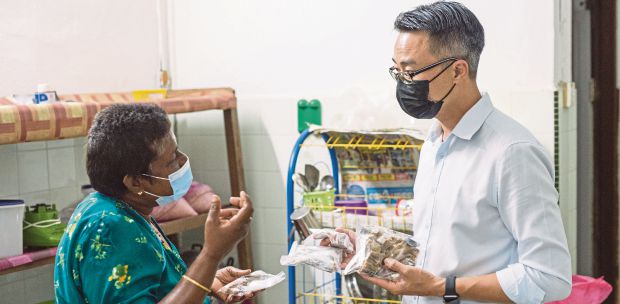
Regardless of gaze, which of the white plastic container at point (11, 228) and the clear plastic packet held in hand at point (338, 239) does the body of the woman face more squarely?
the clear plastic packet held in hand

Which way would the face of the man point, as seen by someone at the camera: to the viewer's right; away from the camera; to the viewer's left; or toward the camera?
to the viewer's left

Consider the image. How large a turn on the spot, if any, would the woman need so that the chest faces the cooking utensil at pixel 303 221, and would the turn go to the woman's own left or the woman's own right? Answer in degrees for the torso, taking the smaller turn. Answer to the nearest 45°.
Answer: approximately 45° to the woman's own left

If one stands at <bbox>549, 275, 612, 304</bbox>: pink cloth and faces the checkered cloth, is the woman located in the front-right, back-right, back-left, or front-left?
front-left

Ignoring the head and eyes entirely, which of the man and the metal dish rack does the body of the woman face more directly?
the man

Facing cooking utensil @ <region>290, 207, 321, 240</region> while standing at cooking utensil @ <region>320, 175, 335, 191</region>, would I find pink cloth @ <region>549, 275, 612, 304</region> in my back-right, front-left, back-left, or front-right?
front-left

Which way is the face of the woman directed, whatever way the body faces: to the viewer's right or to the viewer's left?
to the viewer's right

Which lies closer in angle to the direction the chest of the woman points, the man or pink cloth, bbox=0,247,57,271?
the man

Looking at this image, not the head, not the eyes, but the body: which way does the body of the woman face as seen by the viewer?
to the viewer's right

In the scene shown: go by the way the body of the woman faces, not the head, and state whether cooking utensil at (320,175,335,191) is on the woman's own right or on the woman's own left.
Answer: on the woman's own left

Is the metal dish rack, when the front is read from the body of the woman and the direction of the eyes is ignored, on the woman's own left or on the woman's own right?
on the woman's own left

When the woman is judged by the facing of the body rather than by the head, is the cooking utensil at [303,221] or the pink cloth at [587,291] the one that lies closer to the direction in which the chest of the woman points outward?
the pink cloth

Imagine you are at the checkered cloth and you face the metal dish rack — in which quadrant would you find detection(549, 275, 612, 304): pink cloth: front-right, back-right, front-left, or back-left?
front-right

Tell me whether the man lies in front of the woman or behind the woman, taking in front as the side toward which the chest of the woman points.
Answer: in front

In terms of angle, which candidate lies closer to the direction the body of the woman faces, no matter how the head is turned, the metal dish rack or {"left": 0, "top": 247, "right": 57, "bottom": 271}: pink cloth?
the metal dish rack

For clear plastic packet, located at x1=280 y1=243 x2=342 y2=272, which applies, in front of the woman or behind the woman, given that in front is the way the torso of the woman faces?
in front
